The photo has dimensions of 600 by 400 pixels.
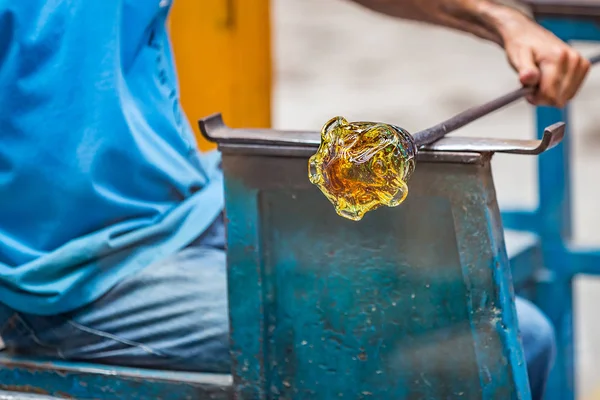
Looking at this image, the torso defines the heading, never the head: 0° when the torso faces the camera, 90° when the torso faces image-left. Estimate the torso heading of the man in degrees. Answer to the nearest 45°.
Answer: approximately 270°

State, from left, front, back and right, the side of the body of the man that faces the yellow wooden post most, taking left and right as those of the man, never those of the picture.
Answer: left
